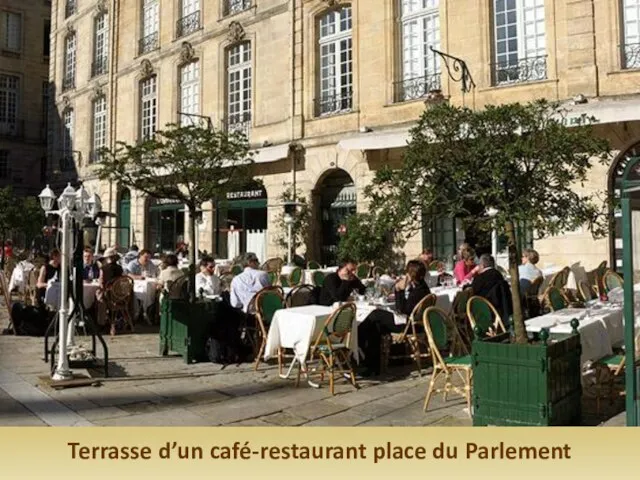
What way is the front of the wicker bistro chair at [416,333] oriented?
to the viewer's left

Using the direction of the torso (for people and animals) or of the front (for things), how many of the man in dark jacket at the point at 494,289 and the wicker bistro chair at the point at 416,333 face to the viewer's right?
0

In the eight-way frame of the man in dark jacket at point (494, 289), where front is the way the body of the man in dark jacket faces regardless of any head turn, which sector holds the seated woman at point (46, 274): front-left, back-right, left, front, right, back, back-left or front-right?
front-left

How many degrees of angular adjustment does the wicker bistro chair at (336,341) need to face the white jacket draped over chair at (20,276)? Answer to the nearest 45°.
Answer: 0° — it already faces it

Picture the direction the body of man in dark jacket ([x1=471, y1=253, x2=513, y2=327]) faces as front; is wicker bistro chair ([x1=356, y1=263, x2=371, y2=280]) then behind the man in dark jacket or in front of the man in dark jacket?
in front

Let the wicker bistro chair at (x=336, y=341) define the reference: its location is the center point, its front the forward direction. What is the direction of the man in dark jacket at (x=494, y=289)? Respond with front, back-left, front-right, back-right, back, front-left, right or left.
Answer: right

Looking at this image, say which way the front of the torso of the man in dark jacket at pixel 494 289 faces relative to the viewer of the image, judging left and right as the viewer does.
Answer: facing away from the viewer and to the left of the viewer

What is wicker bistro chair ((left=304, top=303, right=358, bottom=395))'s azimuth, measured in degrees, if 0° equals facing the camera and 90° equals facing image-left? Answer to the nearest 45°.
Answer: approximately 135°

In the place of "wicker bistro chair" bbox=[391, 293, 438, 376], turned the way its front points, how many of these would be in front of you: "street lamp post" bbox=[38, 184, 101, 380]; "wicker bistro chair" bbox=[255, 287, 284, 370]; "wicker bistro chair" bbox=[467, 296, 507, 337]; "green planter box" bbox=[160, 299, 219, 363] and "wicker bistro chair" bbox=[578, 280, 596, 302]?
3

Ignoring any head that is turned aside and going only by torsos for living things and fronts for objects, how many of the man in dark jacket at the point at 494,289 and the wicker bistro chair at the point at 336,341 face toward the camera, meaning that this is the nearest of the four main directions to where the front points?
0
